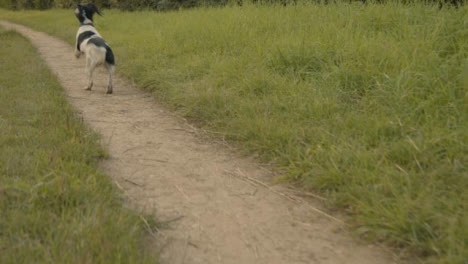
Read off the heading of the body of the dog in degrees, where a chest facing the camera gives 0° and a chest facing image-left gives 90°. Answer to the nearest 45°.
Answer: approximately 135°
